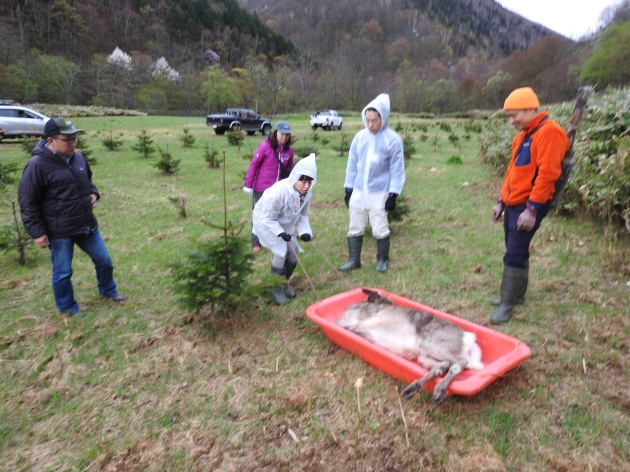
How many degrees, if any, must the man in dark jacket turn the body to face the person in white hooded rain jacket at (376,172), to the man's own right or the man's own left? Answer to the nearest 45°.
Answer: approximately 45° to the man's own left

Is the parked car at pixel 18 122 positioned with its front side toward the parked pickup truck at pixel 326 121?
yes

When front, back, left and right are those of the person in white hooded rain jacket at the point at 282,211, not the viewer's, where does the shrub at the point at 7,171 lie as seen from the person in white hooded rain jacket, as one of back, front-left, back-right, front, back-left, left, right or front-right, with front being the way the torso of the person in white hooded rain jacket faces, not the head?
back

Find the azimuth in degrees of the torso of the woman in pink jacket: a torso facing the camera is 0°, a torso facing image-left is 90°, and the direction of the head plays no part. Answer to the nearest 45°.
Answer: approximately 315°

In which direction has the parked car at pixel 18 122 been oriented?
to the viewer's right

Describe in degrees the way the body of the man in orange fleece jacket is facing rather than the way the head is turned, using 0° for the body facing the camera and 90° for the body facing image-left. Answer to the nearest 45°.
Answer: approximately 45°

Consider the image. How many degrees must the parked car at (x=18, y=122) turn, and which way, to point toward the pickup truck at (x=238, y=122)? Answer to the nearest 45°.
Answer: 0° — it already faces it

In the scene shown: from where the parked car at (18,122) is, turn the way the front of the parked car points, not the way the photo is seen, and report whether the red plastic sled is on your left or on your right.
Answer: on your right

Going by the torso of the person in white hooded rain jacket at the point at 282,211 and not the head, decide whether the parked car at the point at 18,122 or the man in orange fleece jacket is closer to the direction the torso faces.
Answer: the man in orange fleece jacket

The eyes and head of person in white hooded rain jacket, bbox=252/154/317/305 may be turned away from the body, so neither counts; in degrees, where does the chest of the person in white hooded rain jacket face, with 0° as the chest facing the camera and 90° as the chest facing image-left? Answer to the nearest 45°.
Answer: approximately 315°

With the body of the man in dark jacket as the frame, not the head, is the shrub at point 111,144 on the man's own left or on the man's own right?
on the man's own left
